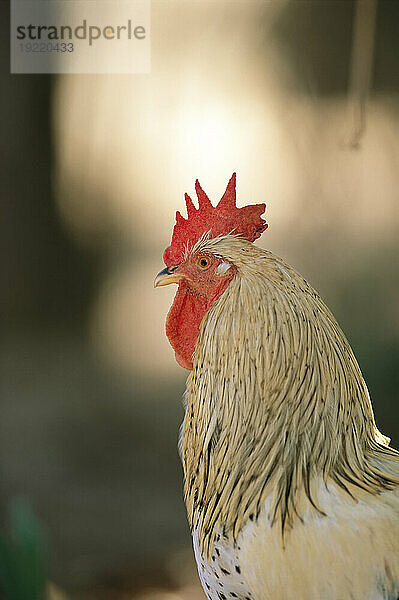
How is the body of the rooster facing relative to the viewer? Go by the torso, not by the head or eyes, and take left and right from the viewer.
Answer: facing to the left of the viewer
